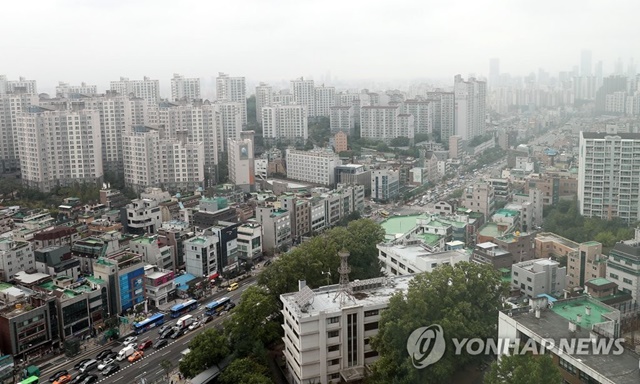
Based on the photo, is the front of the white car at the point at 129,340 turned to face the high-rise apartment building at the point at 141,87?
no

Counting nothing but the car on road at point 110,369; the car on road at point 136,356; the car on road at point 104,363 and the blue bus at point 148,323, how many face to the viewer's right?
0

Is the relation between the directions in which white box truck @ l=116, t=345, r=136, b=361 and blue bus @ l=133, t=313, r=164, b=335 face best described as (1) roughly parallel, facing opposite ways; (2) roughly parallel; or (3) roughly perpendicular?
roughly parallel

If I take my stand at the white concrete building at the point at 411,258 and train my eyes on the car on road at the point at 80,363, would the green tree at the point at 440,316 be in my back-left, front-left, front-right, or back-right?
front-left

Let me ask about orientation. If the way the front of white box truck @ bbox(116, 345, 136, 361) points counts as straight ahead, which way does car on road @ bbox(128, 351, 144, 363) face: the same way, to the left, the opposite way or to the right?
the same way

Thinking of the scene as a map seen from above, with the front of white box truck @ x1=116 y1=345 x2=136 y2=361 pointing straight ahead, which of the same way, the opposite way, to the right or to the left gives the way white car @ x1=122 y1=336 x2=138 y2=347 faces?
the same way

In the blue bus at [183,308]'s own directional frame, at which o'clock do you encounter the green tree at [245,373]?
The green tree is roughly at 10 o'clock from the blue bus.

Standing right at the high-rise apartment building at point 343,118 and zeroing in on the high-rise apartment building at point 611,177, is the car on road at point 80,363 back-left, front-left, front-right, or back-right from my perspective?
front-right

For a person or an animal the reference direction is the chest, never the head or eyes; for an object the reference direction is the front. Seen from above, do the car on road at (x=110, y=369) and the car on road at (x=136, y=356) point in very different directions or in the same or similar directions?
same or similar directions
